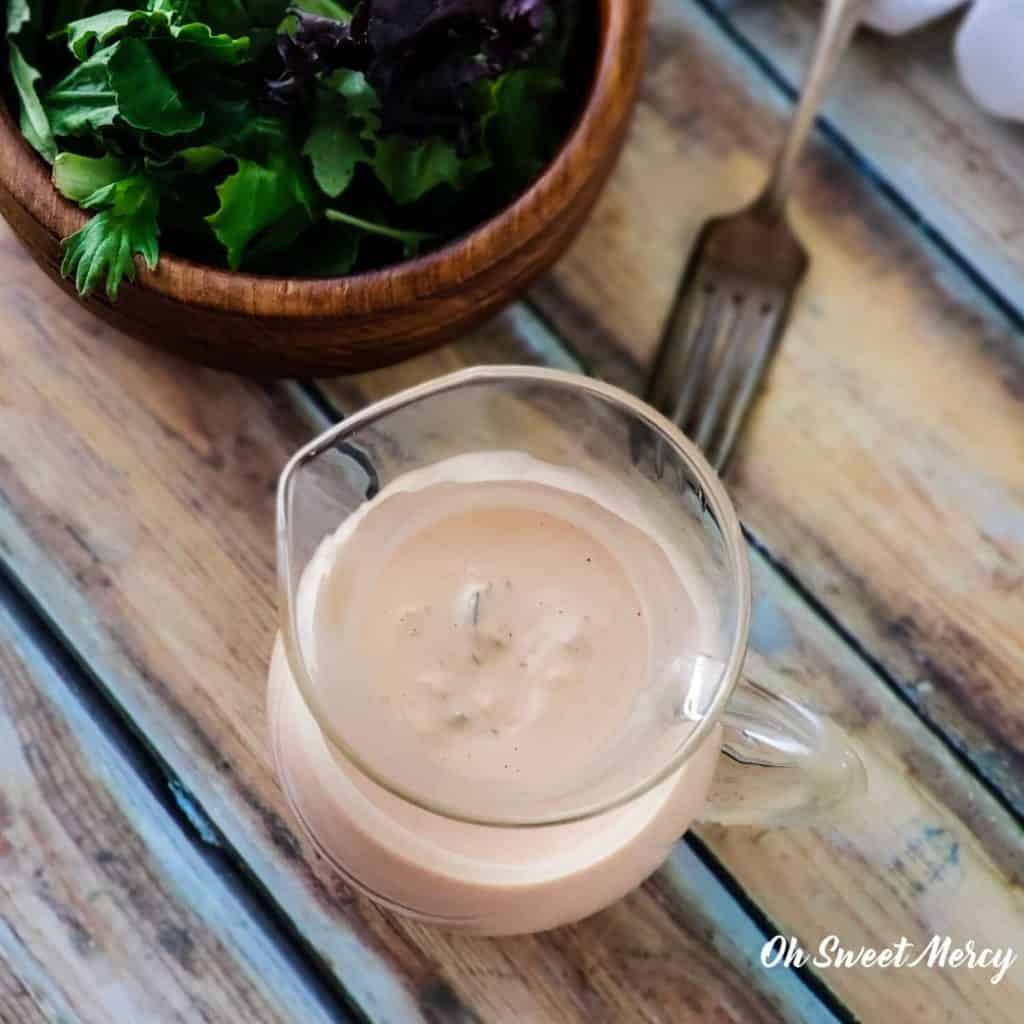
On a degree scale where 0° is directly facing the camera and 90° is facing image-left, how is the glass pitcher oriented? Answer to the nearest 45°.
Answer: approximately 135°
